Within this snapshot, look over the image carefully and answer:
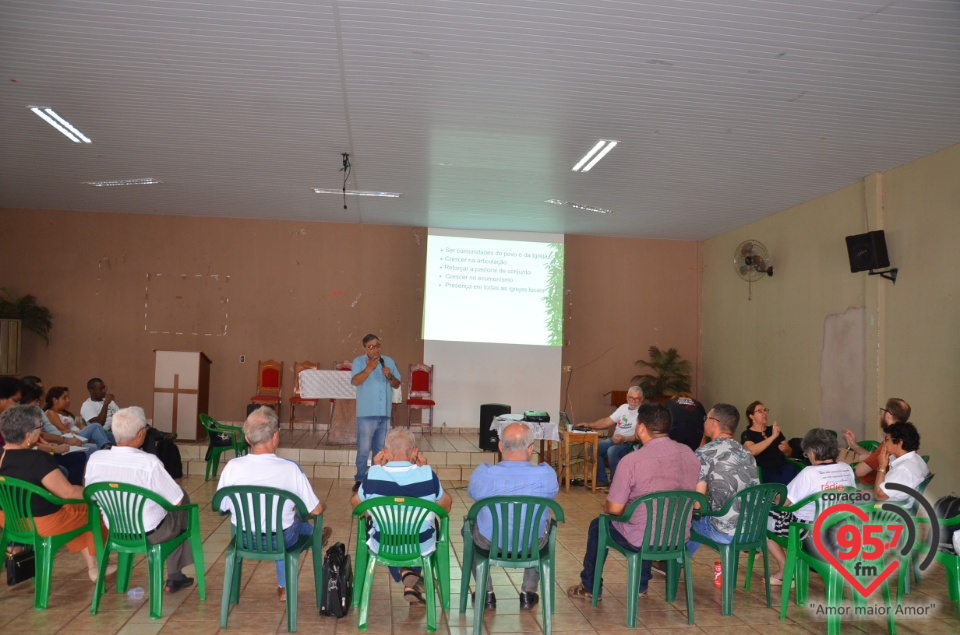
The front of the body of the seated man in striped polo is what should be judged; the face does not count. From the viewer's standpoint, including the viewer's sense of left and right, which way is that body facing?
facing away from the viewer

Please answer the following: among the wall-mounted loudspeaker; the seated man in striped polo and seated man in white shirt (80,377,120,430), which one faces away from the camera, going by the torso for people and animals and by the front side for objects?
the seated man in striped polo

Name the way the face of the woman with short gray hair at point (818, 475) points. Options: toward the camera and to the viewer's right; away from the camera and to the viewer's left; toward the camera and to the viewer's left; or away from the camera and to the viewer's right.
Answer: away from the camera and to the viewer's left

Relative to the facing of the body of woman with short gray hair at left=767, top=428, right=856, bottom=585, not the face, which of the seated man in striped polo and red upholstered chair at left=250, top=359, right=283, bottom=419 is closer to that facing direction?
the red upholstered chair

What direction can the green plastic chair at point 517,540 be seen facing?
away from the camera

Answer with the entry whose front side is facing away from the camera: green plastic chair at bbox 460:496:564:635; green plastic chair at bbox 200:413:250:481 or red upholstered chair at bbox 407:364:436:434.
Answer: green plastic chair at bbox 460:496:564:635

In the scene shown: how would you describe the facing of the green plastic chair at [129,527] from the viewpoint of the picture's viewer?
facing away from the viewer and to the right of the viewer

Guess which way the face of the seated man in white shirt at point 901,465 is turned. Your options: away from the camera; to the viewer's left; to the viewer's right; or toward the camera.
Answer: to the viewer's left

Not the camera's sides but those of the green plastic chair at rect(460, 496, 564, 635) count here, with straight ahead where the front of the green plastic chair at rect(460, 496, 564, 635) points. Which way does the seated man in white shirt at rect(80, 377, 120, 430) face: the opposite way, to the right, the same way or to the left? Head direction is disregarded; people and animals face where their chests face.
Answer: to the right

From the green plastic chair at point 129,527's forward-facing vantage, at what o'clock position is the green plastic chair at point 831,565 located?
the green plastic chair at point 831,565 is roughly at 2 o'clock from the green plastic chair at point 129,527.

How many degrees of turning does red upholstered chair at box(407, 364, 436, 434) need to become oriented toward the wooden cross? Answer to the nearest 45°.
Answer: approximately 45° to its right
